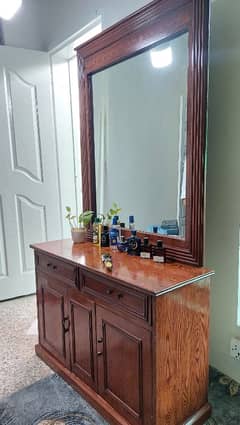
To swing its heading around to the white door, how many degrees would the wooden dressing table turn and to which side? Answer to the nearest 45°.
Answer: approximately 90° to its right
